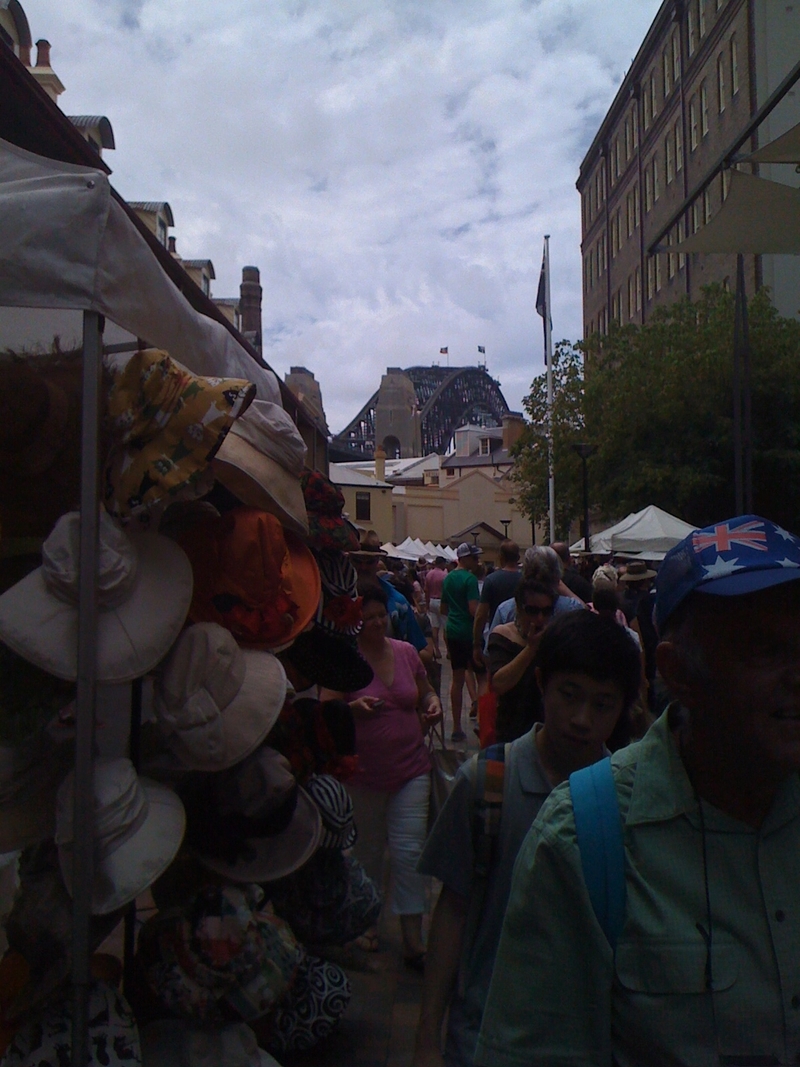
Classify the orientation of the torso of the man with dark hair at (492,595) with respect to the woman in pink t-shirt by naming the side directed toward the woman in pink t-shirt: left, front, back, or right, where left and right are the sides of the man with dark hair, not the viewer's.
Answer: back

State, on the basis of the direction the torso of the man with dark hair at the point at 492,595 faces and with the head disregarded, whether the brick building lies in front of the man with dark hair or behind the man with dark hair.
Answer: in front

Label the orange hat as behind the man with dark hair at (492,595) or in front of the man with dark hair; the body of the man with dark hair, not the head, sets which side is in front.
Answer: behind

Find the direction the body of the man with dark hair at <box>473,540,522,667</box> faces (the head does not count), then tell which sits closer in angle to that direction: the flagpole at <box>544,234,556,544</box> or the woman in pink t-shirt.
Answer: the flagpole

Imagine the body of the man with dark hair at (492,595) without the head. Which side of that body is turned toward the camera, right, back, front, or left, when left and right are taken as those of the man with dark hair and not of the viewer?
back

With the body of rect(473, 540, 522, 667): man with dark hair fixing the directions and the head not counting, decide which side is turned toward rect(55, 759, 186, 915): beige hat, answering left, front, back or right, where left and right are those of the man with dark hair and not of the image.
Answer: back

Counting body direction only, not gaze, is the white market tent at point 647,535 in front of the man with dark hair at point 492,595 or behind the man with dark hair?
in front

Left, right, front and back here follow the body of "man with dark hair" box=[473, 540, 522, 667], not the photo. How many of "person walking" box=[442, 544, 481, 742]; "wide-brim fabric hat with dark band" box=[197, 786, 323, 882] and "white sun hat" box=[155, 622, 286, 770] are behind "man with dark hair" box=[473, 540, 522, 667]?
2
